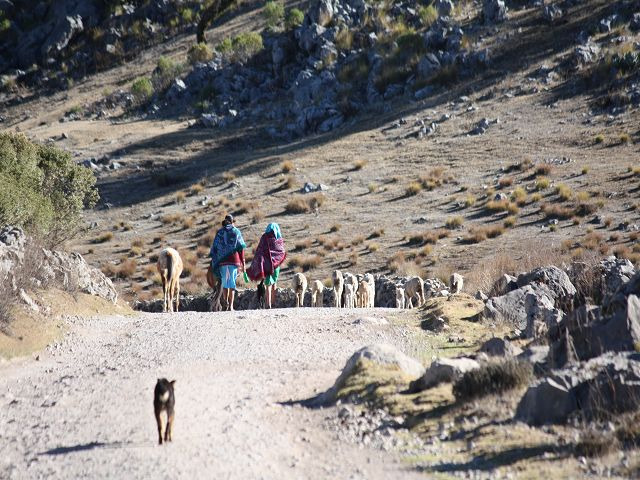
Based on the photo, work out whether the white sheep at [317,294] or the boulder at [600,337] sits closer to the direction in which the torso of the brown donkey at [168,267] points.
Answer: the white sheep

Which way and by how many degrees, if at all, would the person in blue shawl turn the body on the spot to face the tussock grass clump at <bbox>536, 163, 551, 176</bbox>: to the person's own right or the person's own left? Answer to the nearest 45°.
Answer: approximately 45° to the person's own right

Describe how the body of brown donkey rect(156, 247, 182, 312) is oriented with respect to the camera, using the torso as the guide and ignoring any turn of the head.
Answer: away from the camera

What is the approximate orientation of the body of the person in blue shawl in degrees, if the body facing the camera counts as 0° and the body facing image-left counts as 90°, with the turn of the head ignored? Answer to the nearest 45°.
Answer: approximately 180°

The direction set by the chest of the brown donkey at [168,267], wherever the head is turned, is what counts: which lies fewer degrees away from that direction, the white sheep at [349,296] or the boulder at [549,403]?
the white sheep

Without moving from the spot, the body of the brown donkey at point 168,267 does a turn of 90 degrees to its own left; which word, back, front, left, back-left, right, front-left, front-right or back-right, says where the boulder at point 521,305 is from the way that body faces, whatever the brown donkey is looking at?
back-left
